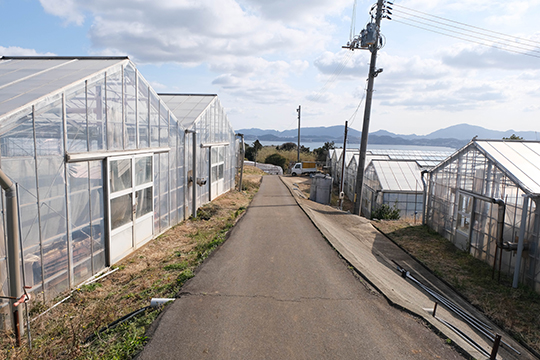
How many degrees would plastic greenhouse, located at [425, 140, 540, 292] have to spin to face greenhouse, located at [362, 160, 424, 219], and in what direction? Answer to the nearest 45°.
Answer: approximately 90° to its right

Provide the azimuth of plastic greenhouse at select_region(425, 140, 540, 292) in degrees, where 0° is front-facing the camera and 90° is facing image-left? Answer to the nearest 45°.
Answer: approximately 45°

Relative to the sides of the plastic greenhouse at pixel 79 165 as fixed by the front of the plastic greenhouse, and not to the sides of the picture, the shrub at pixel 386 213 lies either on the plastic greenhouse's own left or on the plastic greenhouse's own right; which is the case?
on the plastic greenhouse's own left

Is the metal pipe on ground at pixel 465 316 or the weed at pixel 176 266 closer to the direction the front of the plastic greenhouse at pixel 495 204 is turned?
the weed

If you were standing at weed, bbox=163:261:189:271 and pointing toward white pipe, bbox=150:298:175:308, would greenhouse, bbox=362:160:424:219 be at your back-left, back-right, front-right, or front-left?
back-left

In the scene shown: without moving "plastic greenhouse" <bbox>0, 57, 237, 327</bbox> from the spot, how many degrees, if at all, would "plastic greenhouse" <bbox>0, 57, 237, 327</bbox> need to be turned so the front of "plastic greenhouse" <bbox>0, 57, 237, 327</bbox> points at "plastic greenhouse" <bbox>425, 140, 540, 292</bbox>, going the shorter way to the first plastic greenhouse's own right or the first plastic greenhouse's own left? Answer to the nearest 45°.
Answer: approximately 45° to the first plastic greenhouse's own left

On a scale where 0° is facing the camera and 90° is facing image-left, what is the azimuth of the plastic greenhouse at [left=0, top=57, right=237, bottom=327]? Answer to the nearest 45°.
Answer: approximately 315°

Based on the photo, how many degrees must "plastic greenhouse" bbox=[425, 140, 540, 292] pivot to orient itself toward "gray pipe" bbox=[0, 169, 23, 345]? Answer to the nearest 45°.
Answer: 0° — it already faces it

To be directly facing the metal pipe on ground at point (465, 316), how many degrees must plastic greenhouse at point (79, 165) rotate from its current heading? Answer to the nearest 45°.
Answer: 0° — it already faces it
